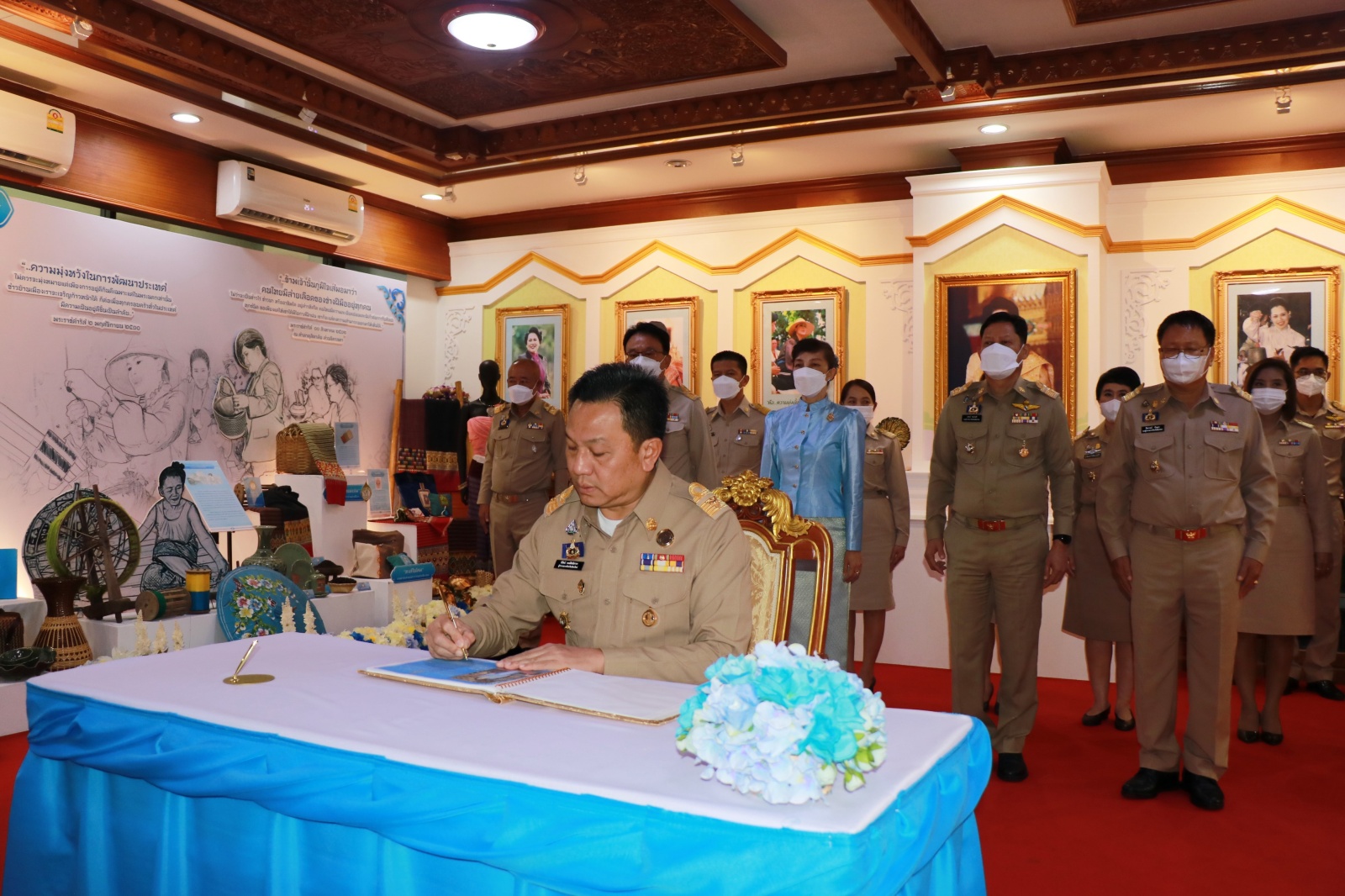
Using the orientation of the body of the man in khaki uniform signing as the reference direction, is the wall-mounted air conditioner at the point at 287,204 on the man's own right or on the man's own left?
on the man's own right

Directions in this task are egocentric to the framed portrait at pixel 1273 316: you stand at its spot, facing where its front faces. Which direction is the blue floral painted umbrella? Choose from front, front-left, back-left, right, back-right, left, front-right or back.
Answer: front-right

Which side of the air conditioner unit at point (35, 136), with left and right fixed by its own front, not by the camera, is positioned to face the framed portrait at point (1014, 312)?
front

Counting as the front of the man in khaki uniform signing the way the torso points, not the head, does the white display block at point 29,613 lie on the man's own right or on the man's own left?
on the man's own right

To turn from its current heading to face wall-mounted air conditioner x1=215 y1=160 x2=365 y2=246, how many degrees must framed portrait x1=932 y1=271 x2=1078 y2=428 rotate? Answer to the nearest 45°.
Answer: approximately 90° to its right

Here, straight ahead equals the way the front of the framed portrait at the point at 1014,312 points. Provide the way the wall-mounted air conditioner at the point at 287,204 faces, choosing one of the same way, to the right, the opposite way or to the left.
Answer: to the left

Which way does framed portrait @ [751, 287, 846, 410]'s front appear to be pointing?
toward the camera

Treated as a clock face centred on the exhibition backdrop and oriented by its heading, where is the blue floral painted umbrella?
The blue floral painted umbrella is roughly at 1 o'clock from the exhibition backdrop.

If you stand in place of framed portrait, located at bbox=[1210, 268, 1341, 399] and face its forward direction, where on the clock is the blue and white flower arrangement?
The blue and white flower arrangement is roughly at 12 o'clock from the framed portrait.

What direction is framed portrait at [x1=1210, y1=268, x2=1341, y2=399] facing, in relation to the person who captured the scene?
facing the viewer

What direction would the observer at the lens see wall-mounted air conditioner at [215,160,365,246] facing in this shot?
facing the viewer and to the right of the viewer

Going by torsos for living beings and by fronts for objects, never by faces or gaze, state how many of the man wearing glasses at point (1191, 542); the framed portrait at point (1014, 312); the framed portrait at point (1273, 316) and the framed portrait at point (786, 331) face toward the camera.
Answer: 4

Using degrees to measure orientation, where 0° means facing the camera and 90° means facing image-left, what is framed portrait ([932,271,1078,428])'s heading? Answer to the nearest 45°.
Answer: approximately 0°
